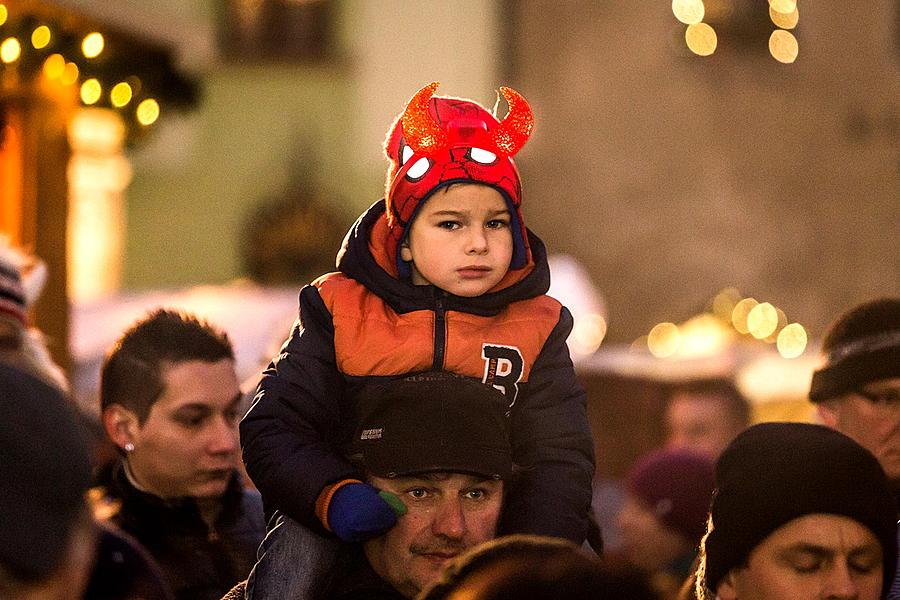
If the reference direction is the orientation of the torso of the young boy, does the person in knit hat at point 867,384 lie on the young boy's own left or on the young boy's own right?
on the young boy's own left

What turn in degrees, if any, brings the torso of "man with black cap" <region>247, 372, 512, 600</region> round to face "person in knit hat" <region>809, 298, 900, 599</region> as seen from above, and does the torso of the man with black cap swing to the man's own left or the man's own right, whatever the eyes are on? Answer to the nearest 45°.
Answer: approximately 90° to the man's own left

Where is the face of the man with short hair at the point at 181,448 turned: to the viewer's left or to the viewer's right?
to the viewer's right

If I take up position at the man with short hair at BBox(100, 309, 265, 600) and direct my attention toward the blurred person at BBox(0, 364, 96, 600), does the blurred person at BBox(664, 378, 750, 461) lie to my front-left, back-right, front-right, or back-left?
back-left
